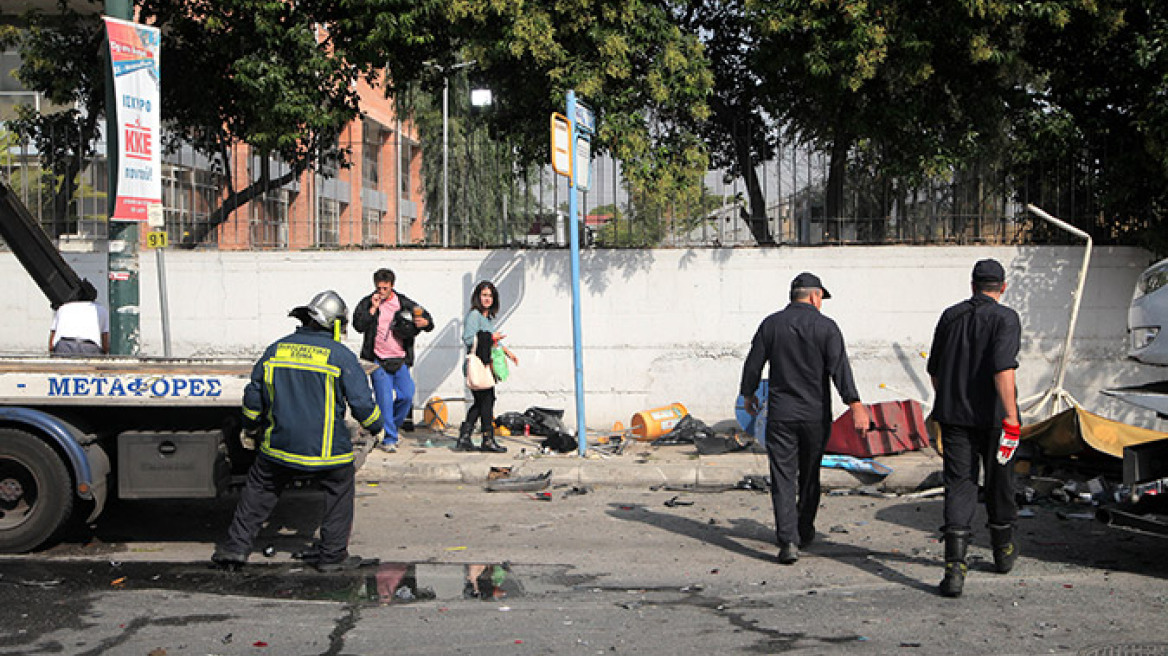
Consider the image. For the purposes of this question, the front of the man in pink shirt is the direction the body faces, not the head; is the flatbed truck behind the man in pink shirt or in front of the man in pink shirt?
in front

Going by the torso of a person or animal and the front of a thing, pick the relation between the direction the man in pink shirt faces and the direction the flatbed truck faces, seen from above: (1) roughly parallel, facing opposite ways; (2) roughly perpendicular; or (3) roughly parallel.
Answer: roughly perpendicular

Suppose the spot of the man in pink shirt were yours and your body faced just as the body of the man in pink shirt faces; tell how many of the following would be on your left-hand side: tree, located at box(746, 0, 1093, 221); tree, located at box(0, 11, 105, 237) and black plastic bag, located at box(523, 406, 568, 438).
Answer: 2

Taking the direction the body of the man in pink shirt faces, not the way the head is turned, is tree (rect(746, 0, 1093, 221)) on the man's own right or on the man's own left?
on the man's own left

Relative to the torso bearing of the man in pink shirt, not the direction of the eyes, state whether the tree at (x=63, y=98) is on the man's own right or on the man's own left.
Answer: on the man's own right

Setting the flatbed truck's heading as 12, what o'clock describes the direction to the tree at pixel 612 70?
The tree is roughly at 5 o'clock from the flatbed truck.

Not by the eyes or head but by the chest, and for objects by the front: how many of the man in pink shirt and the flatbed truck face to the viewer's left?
1

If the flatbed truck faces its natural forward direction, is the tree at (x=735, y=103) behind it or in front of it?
behind

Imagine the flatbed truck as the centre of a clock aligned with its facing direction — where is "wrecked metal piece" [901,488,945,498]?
The wrecked metal piece is roughly at 6 o'clock from the flatbed truck.

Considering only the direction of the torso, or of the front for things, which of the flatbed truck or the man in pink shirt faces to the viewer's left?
the flatbed truck

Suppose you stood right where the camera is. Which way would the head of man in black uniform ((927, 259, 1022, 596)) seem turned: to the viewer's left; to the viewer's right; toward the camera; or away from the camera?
away from the camera

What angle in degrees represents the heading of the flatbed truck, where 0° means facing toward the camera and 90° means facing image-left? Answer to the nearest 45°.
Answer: approximately 90°

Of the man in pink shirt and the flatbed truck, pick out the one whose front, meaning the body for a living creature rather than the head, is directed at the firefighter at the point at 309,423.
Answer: the man in pink shirt

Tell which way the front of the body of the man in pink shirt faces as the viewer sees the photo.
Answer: toward the camera

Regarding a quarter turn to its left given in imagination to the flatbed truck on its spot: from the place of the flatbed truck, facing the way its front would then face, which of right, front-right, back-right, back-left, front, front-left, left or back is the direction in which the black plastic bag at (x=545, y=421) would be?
back-left

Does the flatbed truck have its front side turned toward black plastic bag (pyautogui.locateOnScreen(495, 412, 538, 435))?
no

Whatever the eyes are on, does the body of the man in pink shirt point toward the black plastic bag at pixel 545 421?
no

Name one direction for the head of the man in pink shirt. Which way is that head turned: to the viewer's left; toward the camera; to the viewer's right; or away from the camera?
toward the camera
